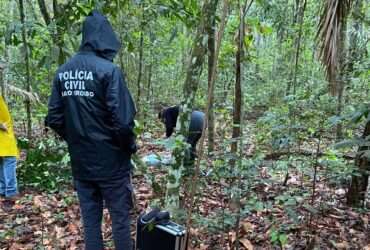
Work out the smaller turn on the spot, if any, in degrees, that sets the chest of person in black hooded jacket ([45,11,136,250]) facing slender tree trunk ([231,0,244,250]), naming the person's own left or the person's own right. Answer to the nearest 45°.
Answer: approximately 45° to the person's own right

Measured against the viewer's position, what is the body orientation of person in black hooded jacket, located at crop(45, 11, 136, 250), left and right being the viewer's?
facing away from the viewer and to the right of the viewer

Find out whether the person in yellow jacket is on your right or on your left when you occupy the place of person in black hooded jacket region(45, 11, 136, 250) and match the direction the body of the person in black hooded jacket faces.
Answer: on your left

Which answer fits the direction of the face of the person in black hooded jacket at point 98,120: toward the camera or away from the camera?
away from the camera

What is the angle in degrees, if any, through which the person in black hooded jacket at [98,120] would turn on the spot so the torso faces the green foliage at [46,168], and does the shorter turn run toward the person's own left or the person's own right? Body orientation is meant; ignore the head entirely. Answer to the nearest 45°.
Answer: approximately 45° to the person's own left

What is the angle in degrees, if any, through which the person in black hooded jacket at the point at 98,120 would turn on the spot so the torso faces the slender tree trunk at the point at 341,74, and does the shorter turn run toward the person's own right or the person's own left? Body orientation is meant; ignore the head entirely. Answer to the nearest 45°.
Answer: approximately 45° to the person's own right

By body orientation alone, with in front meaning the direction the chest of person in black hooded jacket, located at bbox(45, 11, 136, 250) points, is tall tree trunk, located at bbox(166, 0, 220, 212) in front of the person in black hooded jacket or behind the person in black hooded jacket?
in front
